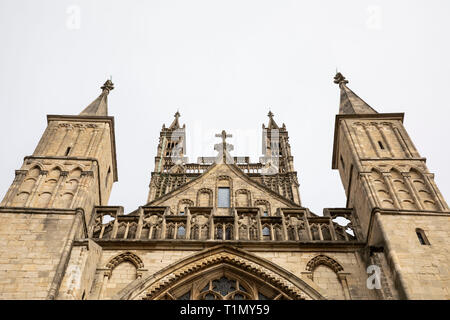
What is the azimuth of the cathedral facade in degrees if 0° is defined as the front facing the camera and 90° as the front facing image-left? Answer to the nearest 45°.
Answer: approximately 0°
